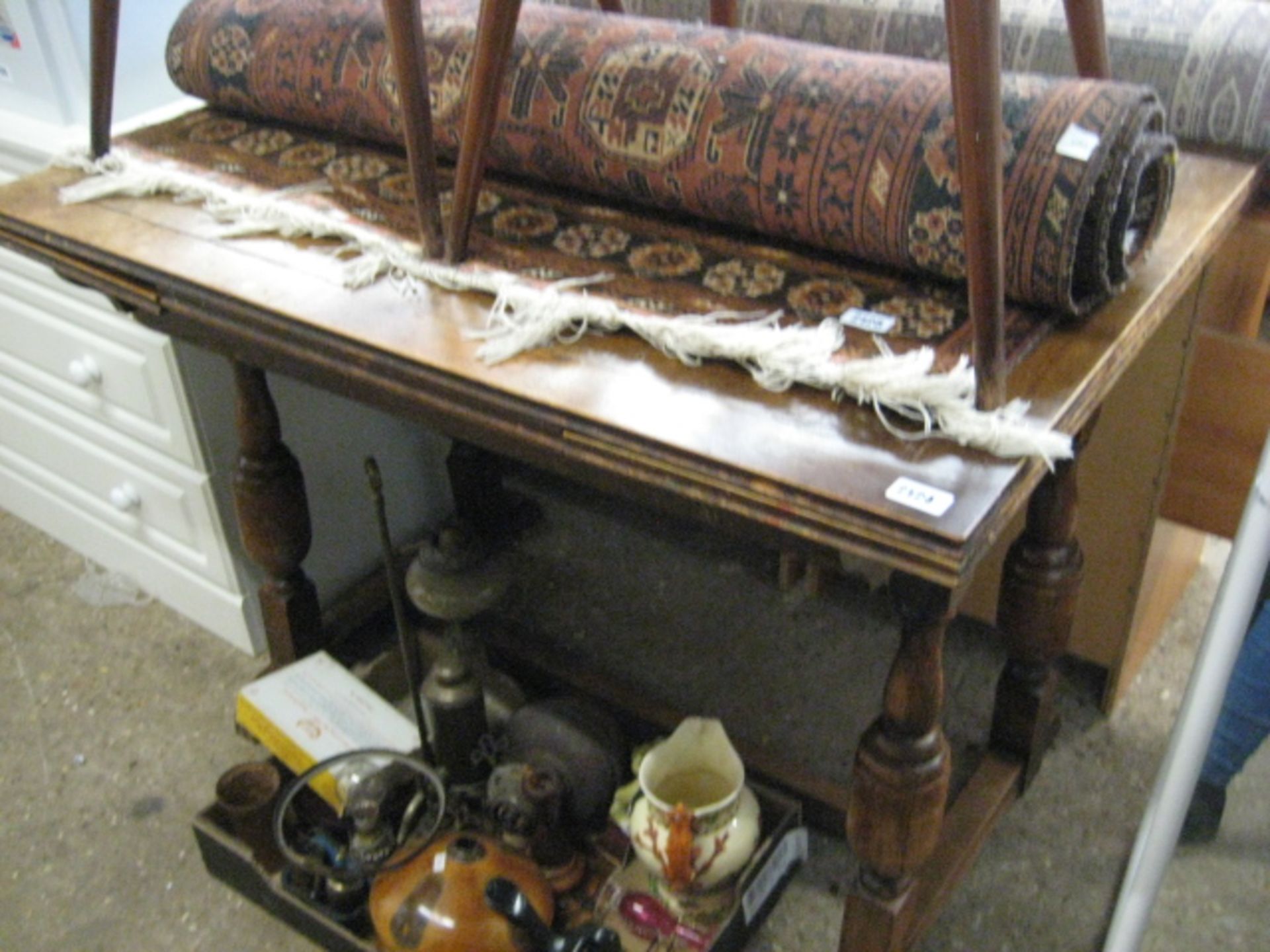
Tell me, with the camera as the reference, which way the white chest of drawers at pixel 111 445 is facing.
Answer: facing the viewer and to the left of the viewer

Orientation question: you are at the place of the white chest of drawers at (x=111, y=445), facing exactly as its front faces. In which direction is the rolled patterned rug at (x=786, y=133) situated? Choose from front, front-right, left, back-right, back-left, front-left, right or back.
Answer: left

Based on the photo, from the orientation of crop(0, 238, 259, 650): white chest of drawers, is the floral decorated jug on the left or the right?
on its left

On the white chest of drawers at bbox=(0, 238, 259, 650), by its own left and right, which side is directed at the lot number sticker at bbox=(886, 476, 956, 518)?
left
